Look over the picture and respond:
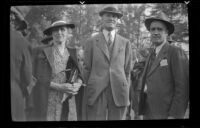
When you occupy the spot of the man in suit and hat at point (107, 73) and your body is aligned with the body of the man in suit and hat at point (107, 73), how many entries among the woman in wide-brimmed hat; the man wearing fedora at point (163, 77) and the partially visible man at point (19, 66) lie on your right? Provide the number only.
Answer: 2

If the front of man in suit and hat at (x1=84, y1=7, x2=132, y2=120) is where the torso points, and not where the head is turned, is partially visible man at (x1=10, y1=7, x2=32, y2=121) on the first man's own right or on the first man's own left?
on the first man's own right

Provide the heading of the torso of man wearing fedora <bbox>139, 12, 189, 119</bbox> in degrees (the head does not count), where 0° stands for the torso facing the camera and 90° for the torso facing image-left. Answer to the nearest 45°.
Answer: approximately 45°

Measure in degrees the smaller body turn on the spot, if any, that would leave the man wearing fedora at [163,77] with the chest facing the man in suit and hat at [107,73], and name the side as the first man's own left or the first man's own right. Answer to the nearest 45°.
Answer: approximately 45° to the first man's own right

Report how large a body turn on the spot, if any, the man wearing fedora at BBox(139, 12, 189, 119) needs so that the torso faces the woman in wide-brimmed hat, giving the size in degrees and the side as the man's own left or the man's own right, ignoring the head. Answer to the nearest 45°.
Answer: approximately 45° to the man's own right
